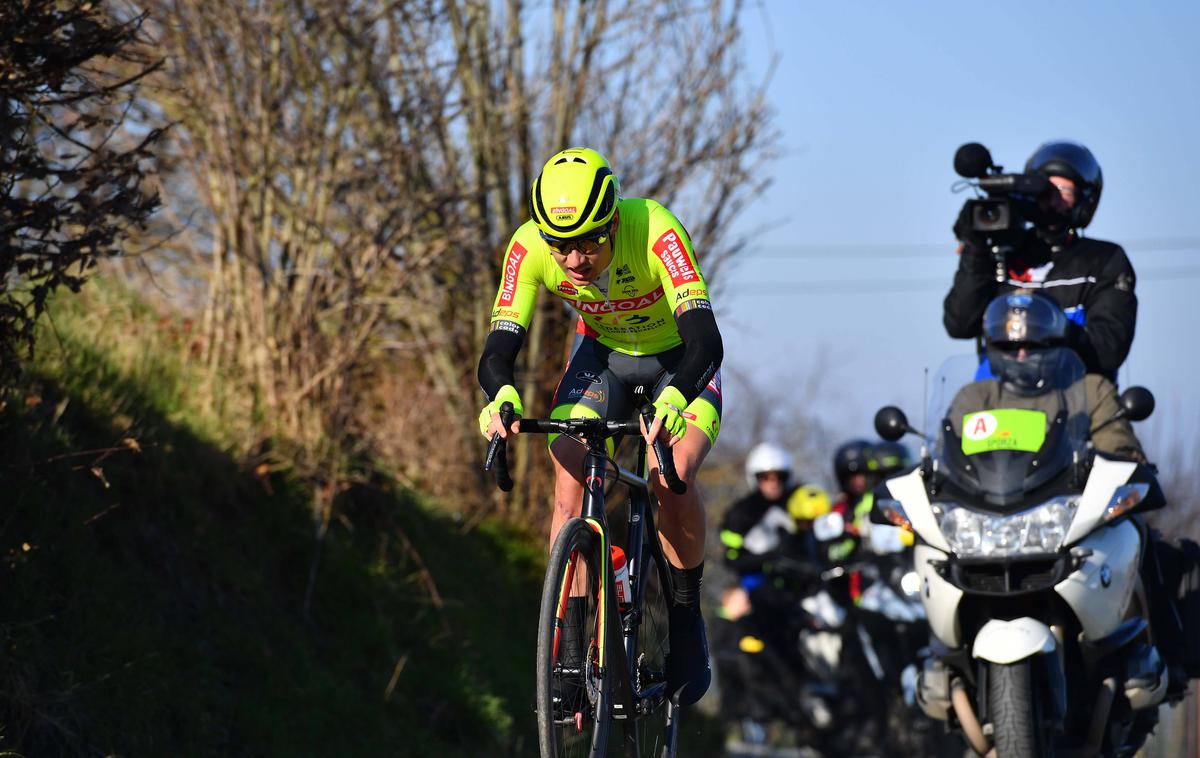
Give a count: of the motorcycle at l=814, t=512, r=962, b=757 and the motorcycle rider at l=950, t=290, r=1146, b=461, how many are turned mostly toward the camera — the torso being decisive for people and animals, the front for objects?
2

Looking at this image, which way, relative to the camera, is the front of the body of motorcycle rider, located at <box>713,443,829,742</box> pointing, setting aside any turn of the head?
toward the camera

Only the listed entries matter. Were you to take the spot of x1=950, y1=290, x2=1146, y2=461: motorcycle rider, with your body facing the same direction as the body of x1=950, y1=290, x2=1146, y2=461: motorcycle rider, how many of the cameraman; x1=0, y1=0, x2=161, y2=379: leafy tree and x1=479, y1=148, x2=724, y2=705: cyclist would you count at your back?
1

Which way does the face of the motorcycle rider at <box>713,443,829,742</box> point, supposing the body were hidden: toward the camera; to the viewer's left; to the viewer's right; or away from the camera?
toward the camera

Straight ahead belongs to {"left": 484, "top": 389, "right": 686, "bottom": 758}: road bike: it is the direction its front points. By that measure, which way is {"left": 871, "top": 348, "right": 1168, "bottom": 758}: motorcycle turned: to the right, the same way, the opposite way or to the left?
the same way

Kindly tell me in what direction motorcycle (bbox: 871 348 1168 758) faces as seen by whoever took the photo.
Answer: facing the viewer

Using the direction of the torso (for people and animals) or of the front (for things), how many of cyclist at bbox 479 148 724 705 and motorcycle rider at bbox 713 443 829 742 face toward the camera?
2

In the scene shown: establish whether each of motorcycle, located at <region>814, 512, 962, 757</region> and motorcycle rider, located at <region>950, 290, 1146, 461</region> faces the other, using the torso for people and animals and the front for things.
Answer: no

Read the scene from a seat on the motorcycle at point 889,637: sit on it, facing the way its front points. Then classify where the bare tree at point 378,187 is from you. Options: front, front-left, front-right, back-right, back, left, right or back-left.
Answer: front-right

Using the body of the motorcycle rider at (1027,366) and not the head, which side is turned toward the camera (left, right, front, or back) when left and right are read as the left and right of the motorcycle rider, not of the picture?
front

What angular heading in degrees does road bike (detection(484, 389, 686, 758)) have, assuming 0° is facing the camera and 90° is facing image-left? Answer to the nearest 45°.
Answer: approximately 0°

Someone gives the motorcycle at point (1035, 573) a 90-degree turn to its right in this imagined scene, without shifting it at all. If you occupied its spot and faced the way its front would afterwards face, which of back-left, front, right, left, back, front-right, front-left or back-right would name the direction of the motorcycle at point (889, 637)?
right

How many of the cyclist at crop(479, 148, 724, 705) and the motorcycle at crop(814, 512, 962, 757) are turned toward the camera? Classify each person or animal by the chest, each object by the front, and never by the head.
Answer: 2

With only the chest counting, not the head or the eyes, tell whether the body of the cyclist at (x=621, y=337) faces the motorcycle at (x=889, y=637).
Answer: no

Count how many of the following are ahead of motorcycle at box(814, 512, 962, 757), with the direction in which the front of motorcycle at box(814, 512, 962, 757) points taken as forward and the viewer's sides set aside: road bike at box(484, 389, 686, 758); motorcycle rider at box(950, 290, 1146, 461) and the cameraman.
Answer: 3

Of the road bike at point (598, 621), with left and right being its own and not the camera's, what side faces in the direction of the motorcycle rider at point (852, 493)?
back

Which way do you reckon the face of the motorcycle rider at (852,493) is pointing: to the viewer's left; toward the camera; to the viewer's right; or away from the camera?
toward the camera
